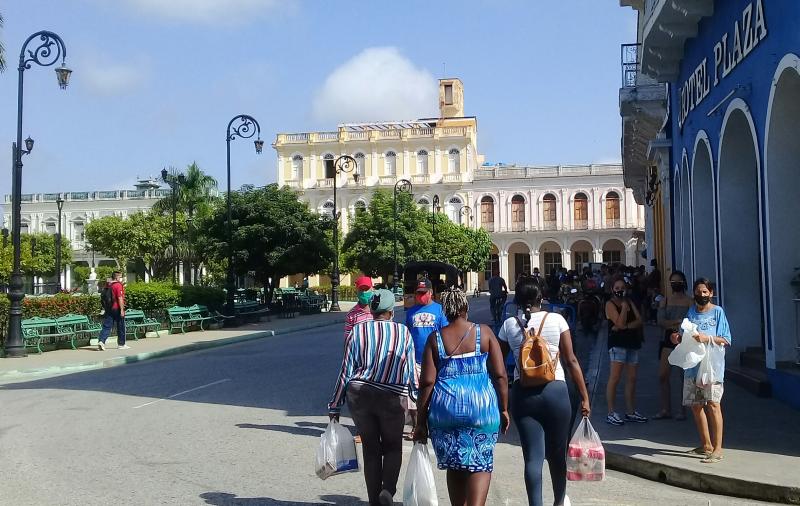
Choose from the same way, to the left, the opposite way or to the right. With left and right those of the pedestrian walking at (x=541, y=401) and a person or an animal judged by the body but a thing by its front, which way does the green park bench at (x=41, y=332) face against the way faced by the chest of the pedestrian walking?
to the right

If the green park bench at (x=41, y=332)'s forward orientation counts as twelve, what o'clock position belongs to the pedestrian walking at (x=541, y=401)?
The pedestrian walking is roughly at 1 o'clock from the green park bench.

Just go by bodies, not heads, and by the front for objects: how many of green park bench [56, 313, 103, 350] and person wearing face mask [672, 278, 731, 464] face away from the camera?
0

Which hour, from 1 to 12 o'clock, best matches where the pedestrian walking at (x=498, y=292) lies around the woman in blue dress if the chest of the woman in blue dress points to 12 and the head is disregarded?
The pedestrian walking is roughly at 12 o'clock from the woman in blue dress.

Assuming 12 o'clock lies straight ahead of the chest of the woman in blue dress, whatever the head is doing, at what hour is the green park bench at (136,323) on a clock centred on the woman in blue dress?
The green park bench is roughly at 11 o'clock from the woman in blue dress.

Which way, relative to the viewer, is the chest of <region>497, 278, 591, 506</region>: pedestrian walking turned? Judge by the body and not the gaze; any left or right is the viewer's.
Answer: facing away from the viewer

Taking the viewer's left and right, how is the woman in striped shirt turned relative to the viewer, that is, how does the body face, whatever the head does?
facing away from the viewer

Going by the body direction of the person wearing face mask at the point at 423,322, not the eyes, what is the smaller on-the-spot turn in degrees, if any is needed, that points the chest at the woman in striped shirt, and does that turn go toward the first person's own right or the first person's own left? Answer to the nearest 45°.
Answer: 0° — they already face them

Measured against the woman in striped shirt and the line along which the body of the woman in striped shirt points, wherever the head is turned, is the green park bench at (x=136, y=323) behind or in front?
in front

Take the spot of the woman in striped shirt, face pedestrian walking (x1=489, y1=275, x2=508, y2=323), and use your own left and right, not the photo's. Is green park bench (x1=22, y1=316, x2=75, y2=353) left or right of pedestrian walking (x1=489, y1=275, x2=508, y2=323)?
left
